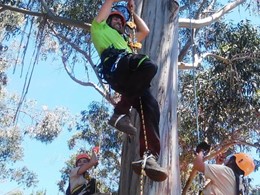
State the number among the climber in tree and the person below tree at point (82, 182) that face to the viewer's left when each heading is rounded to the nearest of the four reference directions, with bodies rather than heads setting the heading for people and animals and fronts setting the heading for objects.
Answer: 0

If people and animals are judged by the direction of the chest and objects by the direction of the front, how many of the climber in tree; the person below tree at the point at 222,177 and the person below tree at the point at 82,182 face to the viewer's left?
1

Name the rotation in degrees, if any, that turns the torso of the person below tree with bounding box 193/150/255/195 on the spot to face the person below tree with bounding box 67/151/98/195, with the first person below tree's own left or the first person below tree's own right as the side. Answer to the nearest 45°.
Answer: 0° — they already face them

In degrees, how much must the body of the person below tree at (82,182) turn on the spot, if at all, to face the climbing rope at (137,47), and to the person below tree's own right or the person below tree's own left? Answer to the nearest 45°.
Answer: approximately 45° to the person below tree's own right

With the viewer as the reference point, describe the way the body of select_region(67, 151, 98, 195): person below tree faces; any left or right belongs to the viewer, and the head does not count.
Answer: facing the viewer and to the right of the viewer

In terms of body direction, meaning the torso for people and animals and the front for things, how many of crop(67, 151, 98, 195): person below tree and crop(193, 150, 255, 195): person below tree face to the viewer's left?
1

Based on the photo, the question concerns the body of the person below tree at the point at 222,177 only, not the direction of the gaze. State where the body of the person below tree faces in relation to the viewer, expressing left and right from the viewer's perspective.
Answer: facing to the left of the viewer

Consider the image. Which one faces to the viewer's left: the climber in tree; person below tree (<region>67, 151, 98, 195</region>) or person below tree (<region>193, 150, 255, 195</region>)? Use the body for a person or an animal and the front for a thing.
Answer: person below tree (<region>193, 150, 255, 195</region>)
